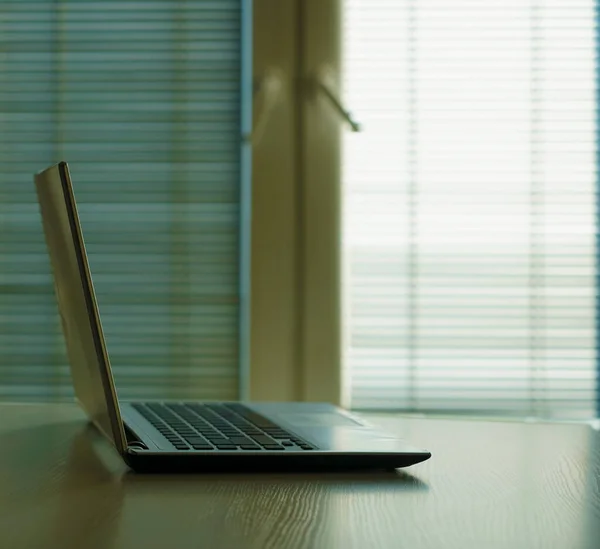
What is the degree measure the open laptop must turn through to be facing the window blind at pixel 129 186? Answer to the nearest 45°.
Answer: approximately 90° to its left

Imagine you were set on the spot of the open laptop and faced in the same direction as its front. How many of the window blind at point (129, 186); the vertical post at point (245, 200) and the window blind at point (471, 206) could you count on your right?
0

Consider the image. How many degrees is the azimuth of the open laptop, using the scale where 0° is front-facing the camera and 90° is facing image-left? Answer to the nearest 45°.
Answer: approximately 270°

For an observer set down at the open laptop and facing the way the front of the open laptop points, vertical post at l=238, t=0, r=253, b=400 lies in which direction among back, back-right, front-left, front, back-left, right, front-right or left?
left
